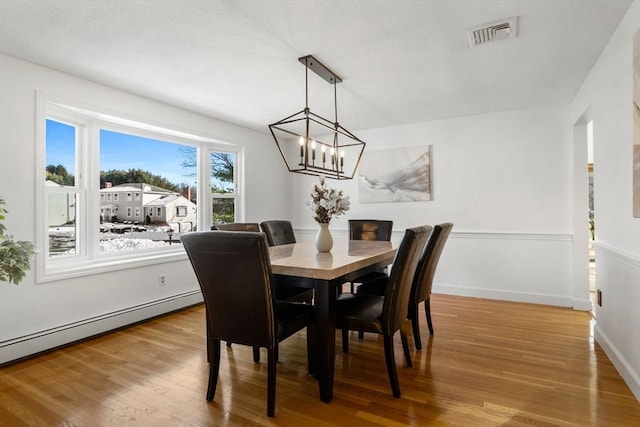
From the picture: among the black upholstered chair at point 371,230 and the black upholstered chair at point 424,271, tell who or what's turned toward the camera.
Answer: the black upholstered chair at point 371,230

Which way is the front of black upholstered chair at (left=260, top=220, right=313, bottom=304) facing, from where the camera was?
facing the viewer and to the right of the viewer

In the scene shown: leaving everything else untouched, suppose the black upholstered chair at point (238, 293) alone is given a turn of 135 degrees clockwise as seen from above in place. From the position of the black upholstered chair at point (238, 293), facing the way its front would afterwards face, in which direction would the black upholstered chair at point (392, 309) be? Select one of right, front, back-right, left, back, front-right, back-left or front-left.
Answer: left

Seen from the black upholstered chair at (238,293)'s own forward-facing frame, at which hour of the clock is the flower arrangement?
The flower arrangement is roughly at 12 o'clock from the black upholstered chair.

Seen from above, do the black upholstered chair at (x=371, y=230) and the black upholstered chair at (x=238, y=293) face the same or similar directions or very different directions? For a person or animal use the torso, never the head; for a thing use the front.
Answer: very different directions

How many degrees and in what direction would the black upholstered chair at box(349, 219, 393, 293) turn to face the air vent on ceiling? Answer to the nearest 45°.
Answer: approximately 45° to its left

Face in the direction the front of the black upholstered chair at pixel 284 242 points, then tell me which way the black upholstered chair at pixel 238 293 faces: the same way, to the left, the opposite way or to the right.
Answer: to the left

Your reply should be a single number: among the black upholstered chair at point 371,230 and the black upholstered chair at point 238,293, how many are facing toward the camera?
1

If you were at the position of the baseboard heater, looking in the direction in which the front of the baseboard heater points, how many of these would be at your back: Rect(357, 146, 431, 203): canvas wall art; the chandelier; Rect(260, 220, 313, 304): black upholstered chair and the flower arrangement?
0

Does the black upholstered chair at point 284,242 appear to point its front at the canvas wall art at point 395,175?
no

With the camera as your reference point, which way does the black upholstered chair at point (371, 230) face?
facing the viewer

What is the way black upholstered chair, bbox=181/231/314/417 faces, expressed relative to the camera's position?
facing away from the viewer and to the right of the viewer

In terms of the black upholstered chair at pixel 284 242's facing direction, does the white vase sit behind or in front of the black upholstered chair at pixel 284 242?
in front

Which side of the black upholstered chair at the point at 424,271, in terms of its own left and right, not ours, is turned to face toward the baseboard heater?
front

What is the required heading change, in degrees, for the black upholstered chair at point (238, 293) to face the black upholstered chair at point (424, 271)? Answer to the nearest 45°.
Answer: approximately 45° to its right

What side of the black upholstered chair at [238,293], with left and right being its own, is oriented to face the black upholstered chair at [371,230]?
front

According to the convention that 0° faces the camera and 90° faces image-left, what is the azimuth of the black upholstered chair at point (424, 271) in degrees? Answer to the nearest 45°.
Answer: approximately 90°

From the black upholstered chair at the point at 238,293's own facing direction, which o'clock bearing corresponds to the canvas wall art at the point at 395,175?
The canvas wall art is roughly at 12 o'clock from the black upholstered chair.
